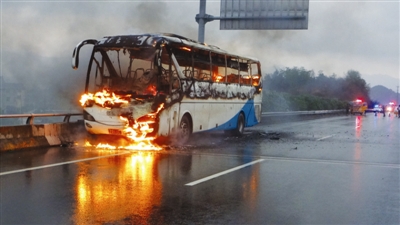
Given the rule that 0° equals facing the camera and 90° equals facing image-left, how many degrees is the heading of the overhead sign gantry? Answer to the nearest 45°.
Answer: approximately 180°

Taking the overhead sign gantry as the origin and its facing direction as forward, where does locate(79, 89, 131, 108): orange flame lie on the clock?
The orange flame is roughly at 7 o'clock from the overhead sign gantry.

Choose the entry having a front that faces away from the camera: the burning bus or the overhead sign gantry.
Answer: the overhead sign gantry

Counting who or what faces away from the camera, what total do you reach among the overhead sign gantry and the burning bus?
1

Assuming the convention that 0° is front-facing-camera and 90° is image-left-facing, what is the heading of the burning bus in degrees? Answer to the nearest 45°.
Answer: approximately 45°

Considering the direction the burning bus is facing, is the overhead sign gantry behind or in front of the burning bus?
behind

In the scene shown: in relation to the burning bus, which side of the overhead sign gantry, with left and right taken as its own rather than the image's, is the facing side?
back
